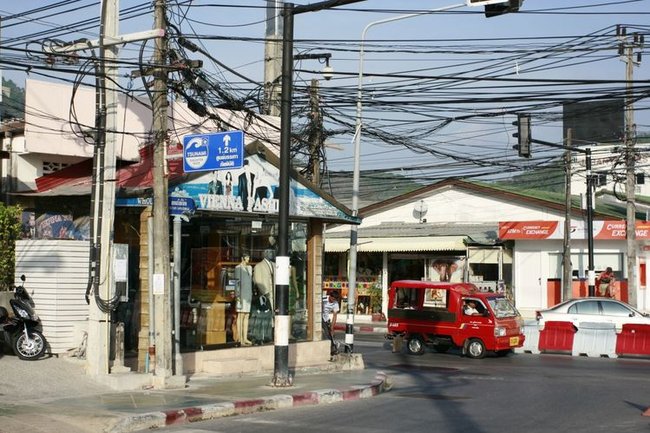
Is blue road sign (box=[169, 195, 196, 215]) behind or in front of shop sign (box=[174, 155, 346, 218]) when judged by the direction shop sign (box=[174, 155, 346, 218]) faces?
in front

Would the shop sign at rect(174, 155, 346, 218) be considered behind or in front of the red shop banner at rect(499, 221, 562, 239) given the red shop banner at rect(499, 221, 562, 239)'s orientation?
in front

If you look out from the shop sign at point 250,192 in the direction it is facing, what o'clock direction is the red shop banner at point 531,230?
The red shop banner is roughly at 7 o'clock from the shop sign.

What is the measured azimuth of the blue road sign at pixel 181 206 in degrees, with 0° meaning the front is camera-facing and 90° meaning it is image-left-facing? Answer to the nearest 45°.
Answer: approximately 0°

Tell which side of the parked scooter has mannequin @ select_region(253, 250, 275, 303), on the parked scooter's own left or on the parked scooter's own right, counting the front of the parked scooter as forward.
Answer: on the parked scooter's own left

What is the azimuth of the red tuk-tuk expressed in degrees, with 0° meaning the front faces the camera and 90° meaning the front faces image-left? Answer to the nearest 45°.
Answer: approximately 315°

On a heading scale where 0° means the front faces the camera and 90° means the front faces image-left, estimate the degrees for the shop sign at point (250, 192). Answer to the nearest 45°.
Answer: approximately 0°

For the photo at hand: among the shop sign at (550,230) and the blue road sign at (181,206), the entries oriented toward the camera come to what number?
2
